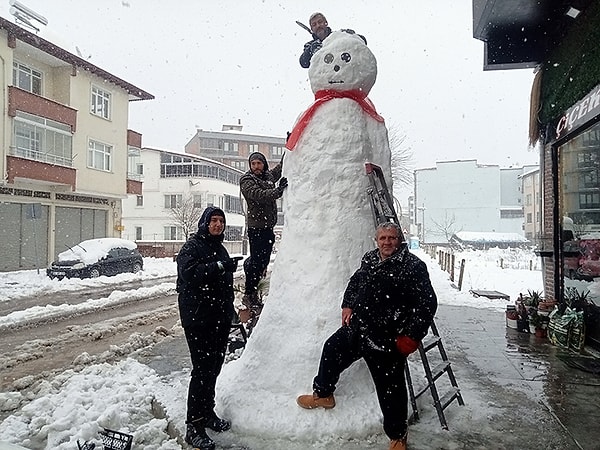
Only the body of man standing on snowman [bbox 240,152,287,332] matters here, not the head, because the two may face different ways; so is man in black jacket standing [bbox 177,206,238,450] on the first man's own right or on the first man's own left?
on the first man's own right

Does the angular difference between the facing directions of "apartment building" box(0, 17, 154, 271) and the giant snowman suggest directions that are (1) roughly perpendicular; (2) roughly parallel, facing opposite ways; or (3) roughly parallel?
roughly perpendicular

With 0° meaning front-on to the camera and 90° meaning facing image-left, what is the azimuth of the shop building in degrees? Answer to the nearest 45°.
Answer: approximately 45°

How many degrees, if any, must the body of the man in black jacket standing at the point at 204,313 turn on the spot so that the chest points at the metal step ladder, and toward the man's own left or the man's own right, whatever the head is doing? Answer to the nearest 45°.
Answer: approximately 45° to the man's own left

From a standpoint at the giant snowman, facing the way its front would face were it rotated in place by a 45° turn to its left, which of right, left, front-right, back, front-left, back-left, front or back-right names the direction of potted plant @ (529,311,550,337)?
left

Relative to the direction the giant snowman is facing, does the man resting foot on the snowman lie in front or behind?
in front
